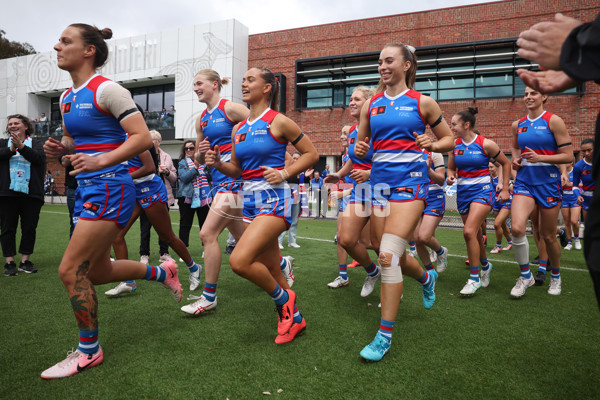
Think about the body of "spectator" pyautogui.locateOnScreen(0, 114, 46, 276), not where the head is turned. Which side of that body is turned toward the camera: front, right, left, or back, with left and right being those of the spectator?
front

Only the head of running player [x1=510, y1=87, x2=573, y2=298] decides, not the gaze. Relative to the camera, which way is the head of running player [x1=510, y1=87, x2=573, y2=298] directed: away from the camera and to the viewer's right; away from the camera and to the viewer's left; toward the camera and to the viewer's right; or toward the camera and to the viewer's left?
toward the camera and to the viewer's left

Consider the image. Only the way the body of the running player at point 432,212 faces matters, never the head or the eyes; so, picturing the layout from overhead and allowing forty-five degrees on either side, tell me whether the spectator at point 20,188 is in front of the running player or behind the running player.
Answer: in front

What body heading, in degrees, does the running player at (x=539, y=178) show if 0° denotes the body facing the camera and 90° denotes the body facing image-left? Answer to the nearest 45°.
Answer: approximately 45°

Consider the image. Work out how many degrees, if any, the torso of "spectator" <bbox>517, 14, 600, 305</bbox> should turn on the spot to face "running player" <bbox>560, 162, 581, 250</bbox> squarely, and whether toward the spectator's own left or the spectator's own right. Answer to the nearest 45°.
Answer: approximately 90° to the spectator's own right

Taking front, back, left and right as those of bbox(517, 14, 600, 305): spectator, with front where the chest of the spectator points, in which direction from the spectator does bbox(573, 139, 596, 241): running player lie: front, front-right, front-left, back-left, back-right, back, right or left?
right

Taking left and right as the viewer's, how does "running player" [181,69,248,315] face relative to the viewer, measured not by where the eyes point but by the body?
facing the viewer and to the left of the viewer

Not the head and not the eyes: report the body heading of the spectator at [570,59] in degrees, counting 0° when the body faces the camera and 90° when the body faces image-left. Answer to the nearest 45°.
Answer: approximately 90°

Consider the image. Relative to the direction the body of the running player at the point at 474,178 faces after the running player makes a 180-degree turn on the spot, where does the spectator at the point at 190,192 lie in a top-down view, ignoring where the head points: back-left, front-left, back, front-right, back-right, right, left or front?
back-left

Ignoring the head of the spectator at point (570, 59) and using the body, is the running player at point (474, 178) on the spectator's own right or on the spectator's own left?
on the spectator's own right

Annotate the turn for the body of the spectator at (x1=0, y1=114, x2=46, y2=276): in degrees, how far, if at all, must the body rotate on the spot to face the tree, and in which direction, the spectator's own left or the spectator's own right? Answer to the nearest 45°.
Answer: approximately 180°
